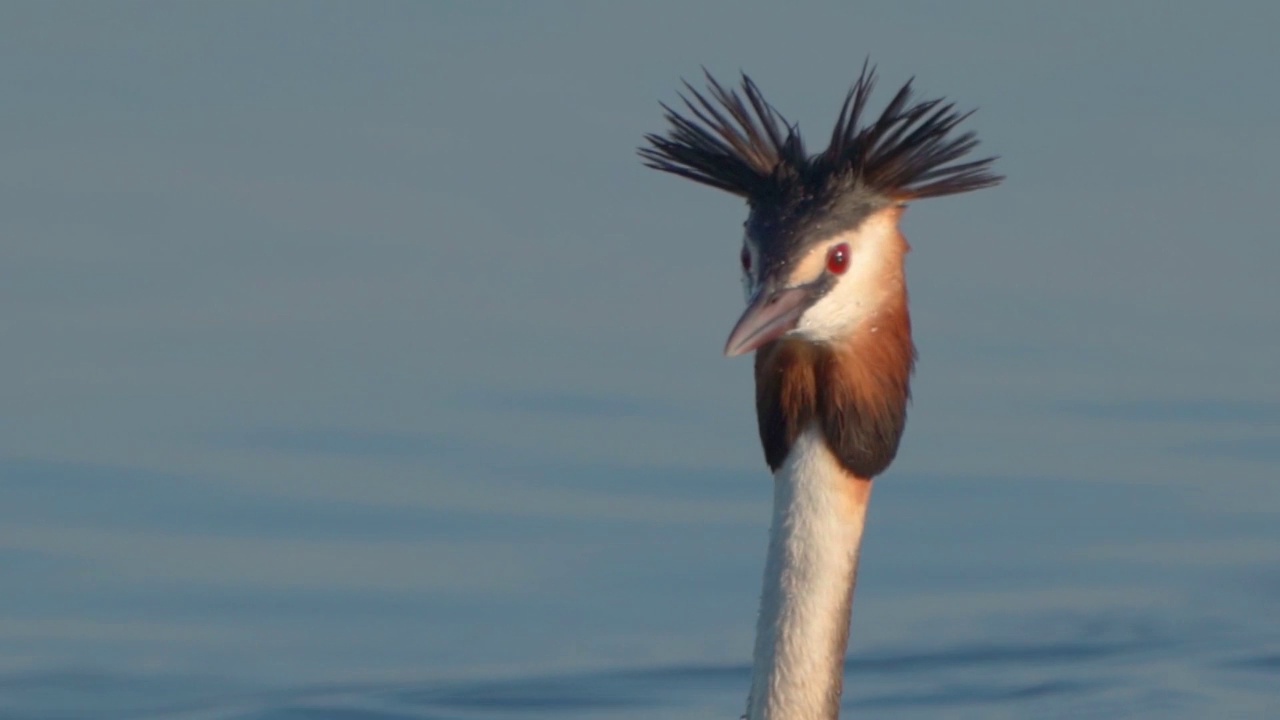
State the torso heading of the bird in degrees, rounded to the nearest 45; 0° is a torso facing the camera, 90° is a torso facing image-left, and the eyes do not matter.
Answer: approximately 45°
